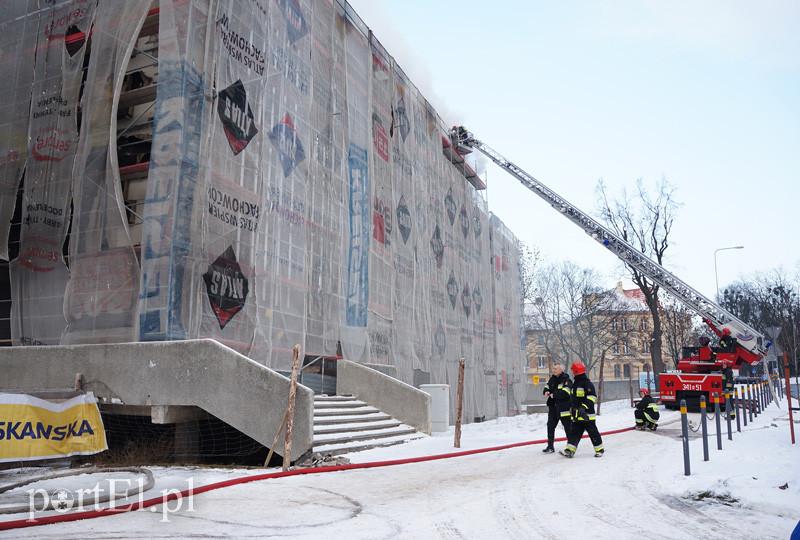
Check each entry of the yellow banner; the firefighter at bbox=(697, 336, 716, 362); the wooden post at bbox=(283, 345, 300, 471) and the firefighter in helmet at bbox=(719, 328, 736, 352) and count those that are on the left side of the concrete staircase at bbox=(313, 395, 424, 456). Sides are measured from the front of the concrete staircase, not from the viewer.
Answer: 2

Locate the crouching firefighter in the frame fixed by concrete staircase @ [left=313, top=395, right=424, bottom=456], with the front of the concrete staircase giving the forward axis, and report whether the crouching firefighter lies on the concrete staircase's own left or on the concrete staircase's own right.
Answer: on the concrete staircase's own left

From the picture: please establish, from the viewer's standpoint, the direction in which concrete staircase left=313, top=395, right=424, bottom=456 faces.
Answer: facing the viewer and to the right of the viewer

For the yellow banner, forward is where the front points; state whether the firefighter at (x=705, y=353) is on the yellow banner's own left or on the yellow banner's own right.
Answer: on the yellow banner's own left

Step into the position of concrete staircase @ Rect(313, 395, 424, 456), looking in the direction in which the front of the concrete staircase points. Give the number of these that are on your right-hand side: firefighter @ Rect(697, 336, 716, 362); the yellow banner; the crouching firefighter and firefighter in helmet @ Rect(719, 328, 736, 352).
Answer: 1
